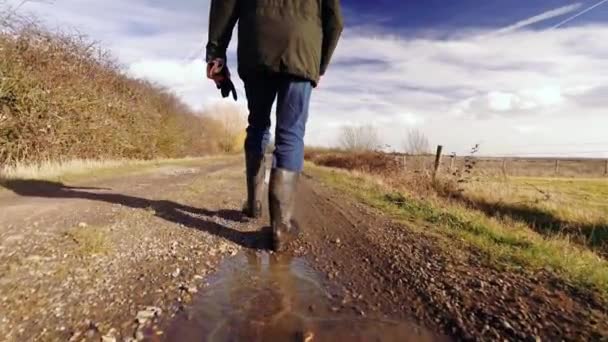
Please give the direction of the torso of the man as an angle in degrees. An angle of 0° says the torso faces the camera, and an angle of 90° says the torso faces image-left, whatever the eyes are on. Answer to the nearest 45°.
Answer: approximately 180°
